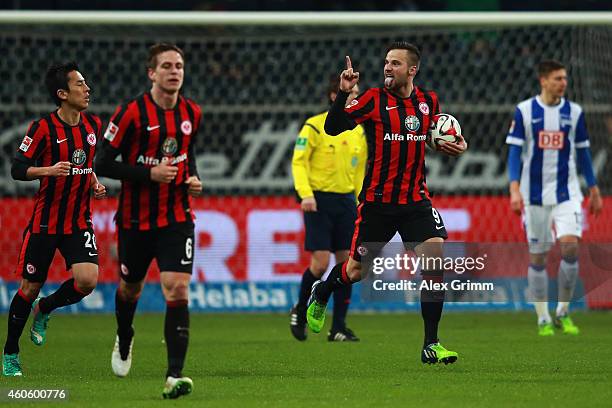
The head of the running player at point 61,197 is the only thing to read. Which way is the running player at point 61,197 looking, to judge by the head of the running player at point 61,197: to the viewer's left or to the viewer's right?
to the viewer's right

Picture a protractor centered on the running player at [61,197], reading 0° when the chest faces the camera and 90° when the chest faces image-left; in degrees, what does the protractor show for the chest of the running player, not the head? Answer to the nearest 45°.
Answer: approximately 315°

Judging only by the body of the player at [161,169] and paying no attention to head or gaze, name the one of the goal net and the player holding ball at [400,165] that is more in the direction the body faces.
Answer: the player holding ball

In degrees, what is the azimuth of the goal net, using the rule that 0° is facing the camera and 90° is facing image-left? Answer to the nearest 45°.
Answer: approximately 0°

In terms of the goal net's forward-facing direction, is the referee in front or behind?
in front

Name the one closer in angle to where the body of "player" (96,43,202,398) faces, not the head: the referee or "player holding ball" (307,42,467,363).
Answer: the player holding ball
